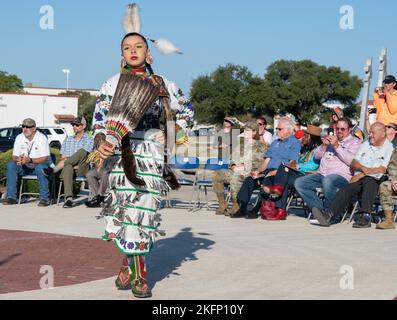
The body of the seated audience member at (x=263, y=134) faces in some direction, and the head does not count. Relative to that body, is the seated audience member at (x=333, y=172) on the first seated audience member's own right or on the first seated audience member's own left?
on the first seated audience member's own left

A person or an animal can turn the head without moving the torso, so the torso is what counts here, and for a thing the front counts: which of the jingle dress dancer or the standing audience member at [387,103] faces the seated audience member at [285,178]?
the standing audience member at [387,103]

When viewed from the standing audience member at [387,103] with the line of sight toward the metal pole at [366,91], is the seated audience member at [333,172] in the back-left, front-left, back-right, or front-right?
back-left

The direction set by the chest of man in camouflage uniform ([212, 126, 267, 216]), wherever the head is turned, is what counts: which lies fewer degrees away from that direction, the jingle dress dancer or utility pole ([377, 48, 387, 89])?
the jingle dress dancer

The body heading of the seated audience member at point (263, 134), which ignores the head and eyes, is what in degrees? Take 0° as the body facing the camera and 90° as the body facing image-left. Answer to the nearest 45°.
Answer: approximately 45°

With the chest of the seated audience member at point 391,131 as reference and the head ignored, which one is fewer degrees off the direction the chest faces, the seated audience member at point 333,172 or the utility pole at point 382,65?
the seated audience member

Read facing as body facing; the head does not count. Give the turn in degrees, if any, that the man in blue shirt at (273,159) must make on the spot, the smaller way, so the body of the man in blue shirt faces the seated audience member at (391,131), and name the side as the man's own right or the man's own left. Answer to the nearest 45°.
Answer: approximately 135° to the man's own left

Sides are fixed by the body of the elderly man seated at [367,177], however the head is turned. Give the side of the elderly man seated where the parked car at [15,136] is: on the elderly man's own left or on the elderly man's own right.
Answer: on the elderly man's own right

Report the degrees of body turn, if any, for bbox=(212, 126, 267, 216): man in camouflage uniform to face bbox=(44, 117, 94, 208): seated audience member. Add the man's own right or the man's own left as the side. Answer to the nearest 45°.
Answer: approximately 45° to the man's own right
